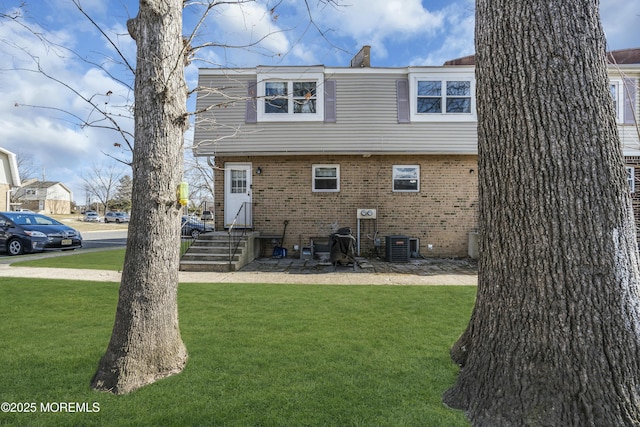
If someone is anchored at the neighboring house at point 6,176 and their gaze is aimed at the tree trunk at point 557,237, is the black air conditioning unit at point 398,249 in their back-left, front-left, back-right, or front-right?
front-left

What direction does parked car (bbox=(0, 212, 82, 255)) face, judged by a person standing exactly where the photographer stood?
facing the viewer and to the right of the viewer

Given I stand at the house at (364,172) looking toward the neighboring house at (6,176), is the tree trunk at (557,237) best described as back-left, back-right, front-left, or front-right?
back-left

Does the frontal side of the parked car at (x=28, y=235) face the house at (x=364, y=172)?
yes

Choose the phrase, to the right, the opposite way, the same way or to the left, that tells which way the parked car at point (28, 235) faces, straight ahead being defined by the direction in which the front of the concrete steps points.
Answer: to the left

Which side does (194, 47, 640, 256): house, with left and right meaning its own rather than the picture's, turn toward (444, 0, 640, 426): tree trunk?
front

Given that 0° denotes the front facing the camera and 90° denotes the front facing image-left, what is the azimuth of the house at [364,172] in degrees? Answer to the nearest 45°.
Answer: approximately 0°

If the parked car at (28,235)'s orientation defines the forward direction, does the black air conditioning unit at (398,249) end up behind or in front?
in front

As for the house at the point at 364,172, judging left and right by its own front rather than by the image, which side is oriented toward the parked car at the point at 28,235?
right

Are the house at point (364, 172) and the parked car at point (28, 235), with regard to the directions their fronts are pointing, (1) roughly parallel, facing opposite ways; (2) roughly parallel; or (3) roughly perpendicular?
roughly perpendicular

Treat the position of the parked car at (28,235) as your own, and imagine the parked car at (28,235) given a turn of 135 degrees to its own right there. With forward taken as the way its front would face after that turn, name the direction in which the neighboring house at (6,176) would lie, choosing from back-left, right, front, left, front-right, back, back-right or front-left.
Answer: right

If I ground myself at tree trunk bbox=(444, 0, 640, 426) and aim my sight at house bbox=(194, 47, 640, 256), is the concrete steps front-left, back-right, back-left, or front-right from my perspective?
front-left

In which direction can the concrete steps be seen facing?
toward the camera

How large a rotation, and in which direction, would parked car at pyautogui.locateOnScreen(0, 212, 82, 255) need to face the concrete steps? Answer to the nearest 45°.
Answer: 0° — it already faces it

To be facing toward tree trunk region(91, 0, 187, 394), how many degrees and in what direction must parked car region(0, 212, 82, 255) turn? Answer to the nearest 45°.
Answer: approximately 45° to its right
